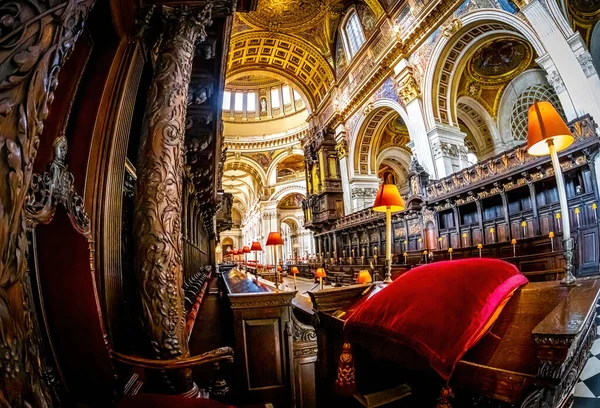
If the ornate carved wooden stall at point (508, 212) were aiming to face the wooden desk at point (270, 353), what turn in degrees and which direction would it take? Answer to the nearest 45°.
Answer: approximately 45° to its left

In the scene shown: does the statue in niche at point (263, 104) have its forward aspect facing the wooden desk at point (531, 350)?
yes

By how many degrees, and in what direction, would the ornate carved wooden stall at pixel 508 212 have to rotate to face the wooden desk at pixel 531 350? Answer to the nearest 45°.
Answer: approximately 45° to its left

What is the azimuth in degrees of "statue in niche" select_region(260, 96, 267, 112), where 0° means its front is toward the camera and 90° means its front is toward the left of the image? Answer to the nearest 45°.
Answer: approximately 0°

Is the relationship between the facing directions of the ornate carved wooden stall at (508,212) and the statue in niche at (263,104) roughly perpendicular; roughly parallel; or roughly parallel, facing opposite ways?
roughly perpendicular

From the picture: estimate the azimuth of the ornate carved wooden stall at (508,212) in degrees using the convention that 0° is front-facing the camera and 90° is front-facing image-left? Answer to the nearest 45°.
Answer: approximately 45°

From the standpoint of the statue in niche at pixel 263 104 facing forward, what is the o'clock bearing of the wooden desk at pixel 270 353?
The wooden desk is roughly at 12 o'clock from the statue in niche.
